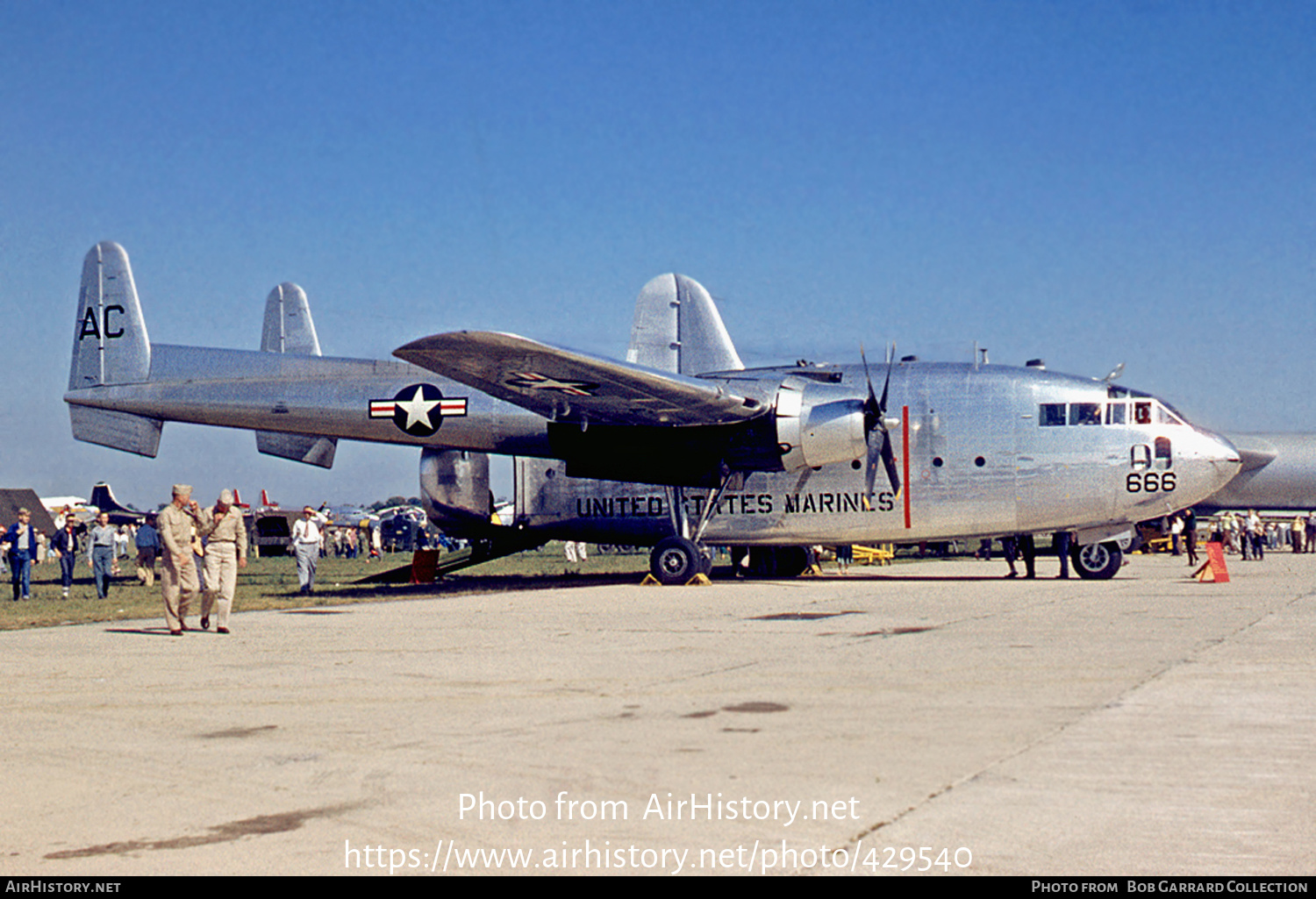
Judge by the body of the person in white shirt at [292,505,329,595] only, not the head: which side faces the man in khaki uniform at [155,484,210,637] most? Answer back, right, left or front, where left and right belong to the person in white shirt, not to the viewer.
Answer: front

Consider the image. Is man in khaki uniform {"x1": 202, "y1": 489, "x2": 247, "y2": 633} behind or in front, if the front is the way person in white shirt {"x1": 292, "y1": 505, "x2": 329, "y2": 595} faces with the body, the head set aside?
in front

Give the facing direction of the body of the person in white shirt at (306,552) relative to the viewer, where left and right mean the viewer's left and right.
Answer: facing the viewer

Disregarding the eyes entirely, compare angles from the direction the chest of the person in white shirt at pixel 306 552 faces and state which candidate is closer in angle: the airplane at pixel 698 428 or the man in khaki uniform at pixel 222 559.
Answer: the man in khaki uniform

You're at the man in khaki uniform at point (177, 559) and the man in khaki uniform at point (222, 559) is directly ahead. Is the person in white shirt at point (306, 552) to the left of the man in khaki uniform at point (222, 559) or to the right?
left
